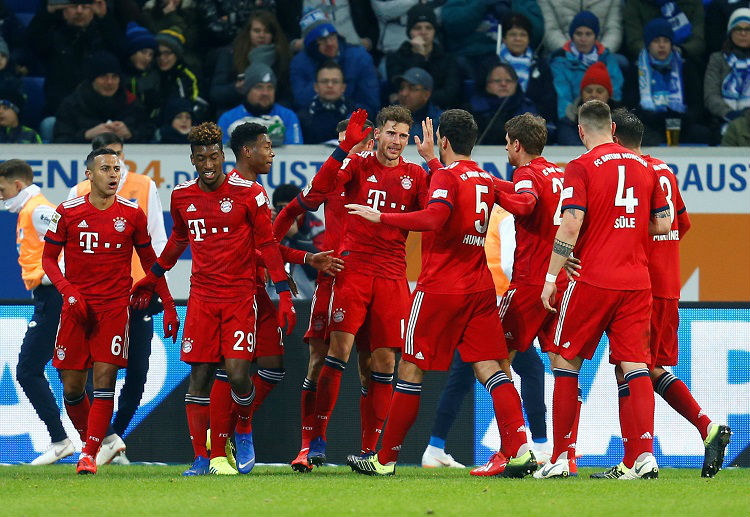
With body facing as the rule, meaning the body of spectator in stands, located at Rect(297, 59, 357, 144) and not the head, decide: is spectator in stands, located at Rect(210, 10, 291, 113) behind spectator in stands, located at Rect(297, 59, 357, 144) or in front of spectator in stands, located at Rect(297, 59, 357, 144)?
behind

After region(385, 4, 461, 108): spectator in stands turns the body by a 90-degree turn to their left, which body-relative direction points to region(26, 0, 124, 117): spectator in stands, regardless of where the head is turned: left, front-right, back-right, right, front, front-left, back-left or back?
back

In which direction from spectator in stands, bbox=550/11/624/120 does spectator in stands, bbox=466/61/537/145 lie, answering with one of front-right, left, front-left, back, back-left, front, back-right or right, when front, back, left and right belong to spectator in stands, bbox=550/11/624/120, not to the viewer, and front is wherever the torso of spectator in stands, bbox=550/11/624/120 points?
front-right

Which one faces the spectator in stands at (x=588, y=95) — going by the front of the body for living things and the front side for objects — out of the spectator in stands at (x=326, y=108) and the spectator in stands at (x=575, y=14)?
the spectator in stands at (x=575, y=14)

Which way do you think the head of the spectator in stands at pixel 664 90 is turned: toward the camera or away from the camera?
toward the camera

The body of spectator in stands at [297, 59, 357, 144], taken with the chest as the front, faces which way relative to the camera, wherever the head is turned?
toward the camera

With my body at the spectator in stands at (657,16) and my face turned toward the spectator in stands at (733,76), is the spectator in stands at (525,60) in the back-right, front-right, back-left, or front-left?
back-right

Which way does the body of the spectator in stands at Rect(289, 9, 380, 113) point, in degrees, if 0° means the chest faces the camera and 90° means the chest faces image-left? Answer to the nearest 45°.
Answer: approximately 0°

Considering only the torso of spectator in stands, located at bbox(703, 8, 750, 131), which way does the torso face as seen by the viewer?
toward the camera

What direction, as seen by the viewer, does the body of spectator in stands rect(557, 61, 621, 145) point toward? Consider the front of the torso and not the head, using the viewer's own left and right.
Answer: facing the viewer

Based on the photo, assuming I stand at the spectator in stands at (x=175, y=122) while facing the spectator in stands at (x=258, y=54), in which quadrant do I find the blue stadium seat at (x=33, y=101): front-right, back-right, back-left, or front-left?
back-left

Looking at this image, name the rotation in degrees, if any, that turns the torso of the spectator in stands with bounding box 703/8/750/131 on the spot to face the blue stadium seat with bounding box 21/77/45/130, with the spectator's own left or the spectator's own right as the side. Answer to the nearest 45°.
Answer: approximately 90° to the spectator's own right

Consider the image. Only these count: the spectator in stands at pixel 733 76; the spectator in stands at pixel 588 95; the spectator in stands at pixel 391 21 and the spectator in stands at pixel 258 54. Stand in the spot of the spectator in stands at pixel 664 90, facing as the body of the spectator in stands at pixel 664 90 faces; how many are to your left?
1

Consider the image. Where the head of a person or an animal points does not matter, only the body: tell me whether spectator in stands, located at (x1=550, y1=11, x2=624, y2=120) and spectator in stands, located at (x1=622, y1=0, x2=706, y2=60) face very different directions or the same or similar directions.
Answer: same or similar directions

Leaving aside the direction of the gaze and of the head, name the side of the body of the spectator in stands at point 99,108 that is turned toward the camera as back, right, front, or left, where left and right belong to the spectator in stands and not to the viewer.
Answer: front
